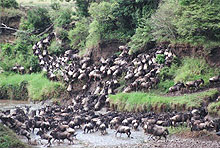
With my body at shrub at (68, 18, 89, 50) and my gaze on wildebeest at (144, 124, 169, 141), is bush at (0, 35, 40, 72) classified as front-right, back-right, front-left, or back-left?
back-right
